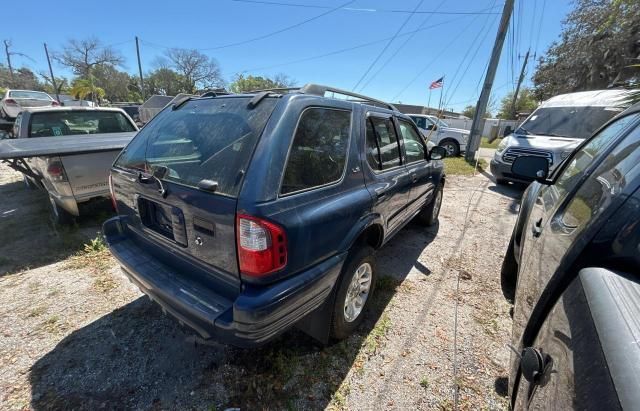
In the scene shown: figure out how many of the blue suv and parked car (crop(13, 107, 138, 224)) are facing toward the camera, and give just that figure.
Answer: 0

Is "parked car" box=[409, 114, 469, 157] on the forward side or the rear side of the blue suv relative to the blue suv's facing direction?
on the forward side

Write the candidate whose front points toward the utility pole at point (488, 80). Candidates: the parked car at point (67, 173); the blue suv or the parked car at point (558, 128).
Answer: the blue suv

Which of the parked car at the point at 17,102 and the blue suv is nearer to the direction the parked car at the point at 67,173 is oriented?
the parked car

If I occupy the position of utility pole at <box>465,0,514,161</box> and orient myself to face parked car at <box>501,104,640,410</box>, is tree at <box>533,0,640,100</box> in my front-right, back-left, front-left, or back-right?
back-left

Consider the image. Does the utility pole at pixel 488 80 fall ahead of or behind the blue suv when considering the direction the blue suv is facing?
ahead

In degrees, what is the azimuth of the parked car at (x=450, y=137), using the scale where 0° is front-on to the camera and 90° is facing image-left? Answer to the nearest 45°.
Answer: approximately 315°

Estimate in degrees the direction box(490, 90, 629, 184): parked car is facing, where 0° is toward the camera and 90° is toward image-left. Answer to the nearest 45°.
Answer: approximately 45°

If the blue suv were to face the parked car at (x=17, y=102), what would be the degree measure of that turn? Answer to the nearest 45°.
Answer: approximately 90° to its left

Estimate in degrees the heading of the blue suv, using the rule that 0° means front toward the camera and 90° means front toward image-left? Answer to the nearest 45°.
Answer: approximately 225°

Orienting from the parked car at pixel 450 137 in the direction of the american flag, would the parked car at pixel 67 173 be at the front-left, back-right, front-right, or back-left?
back-left

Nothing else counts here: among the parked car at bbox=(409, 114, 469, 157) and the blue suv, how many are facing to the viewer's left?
0
